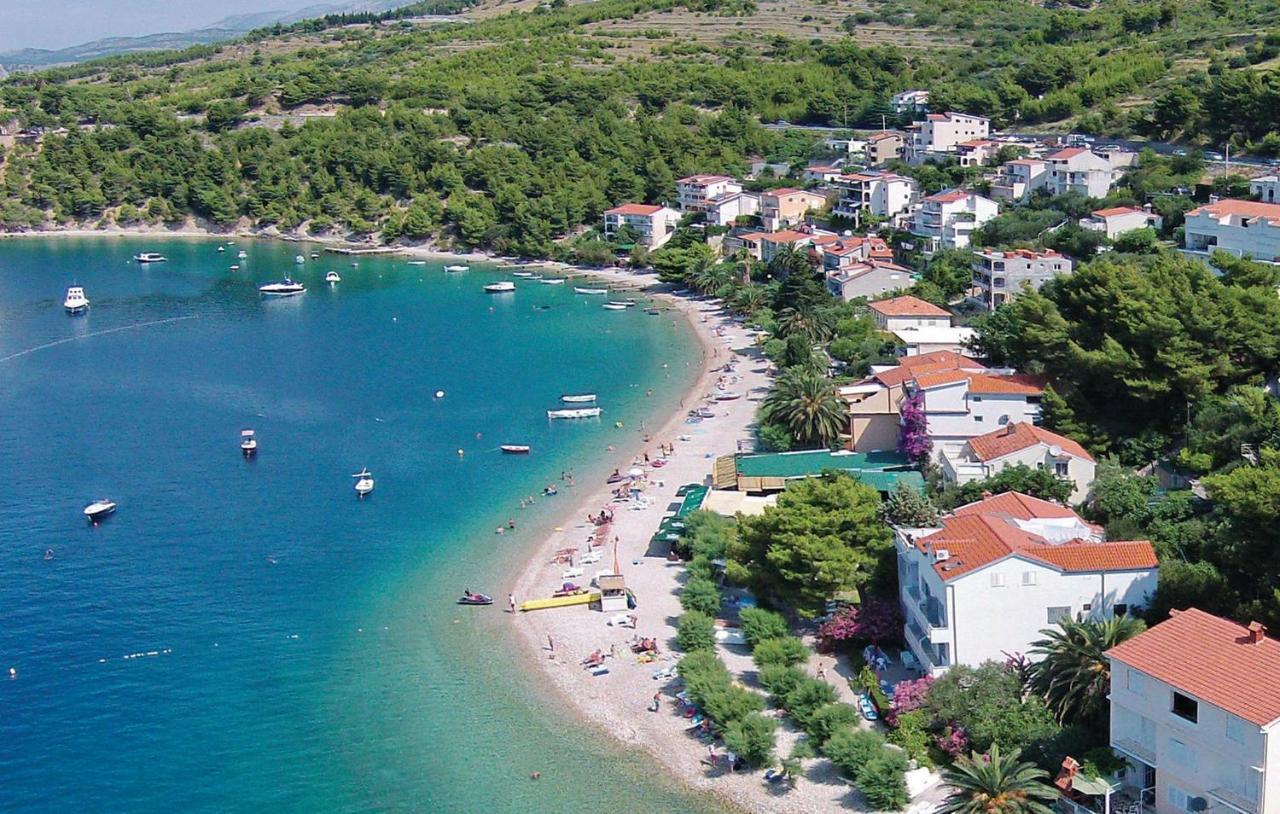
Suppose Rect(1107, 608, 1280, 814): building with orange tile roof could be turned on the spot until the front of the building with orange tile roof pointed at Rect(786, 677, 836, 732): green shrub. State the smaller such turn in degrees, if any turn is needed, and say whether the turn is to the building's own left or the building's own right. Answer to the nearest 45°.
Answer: approximately 45° to the building's own right

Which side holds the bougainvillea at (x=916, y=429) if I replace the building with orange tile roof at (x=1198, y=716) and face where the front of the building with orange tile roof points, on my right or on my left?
on my right

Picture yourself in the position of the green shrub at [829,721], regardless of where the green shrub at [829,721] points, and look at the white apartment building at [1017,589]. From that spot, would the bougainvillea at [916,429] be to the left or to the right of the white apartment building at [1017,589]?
left

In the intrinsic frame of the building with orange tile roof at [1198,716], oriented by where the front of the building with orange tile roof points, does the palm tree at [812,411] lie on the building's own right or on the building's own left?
on the building's own right

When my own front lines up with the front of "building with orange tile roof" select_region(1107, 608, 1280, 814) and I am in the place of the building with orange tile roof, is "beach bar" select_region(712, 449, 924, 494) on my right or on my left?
on my right

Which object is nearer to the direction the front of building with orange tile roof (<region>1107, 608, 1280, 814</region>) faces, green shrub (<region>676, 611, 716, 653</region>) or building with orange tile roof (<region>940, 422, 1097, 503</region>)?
the green shrub
